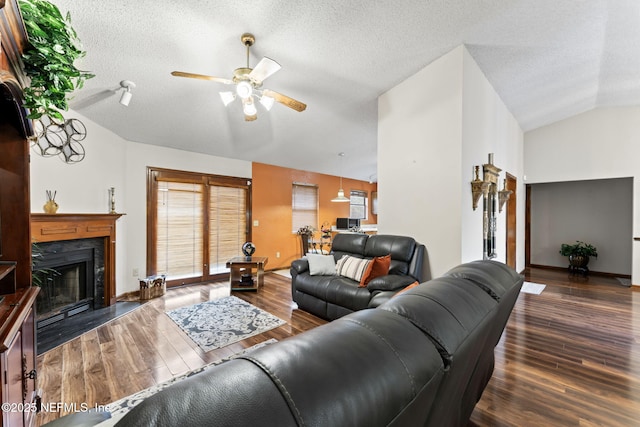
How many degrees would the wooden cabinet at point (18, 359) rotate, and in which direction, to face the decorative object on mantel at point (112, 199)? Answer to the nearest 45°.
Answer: approximately 90° to its left

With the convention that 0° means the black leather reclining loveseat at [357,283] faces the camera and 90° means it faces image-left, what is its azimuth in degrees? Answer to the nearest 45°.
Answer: approximately 45°

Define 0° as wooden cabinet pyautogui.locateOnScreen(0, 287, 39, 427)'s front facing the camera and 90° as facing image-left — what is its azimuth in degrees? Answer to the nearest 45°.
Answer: approximately 270°

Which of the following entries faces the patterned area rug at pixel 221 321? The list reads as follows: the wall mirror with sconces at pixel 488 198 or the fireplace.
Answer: the fireplace

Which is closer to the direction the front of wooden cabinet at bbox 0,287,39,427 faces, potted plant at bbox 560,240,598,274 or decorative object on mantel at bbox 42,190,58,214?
the potted plant

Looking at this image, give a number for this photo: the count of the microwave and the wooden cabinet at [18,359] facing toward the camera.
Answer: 1

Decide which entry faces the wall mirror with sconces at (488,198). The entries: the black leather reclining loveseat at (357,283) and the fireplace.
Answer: the fireplace

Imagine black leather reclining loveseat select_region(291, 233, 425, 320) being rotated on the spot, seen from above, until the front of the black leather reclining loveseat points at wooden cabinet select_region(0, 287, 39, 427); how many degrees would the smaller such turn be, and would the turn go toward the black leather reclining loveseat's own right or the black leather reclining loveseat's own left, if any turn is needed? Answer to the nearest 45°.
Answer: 0° — it already faces it

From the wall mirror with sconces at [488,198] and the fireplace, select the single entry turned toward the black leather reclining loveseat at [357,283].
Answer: the fireplace
